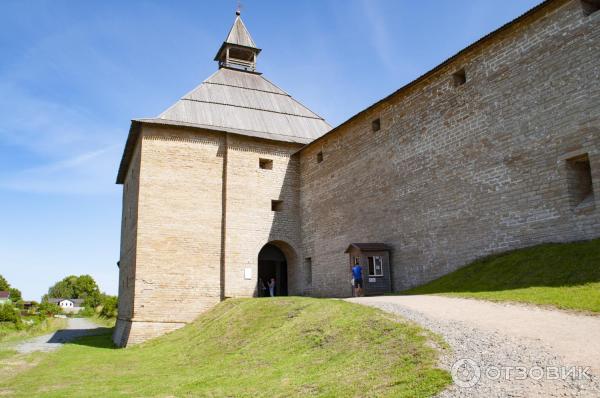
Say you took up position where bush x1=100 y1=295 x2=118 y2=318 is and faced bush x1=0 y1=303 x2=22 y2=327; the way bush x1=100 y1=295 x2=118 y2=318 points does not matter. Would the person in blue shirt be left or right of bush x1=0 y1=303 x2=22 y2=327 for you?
left
